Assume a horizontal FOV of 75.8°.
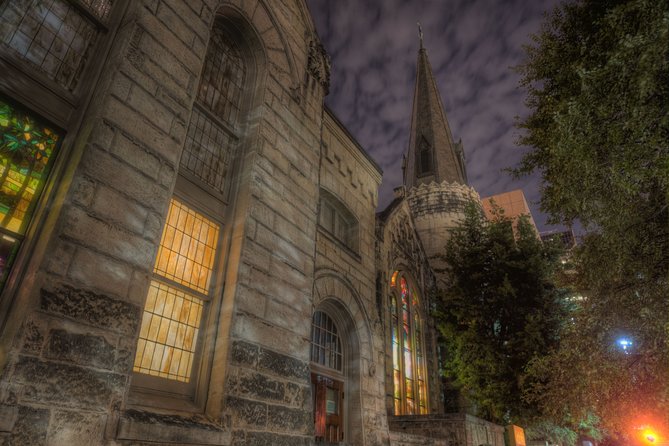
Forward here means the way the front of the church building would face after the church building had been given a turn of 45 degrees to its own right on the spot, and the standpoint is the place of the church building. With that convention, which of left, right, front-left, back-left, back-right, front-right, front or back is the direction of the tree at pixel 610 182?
left

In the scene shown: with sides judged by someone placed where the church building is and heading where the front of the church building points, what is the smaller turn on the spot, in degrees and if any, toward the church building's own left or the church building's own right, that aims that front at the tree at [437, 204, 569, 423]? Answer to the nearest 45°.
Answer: approximately 90° to the church building's own left

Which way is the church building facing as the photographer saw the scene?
facing the viewer and to the right of the viewer
